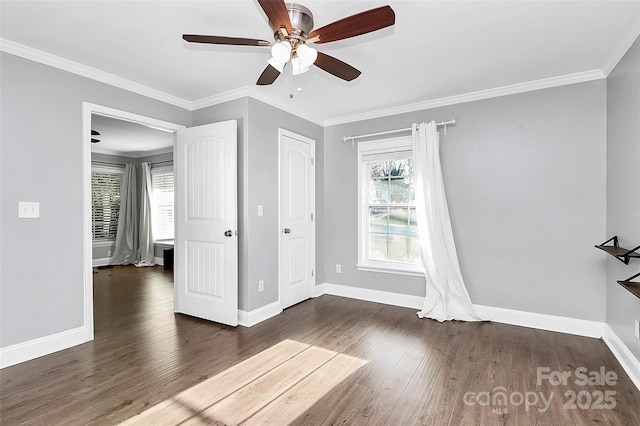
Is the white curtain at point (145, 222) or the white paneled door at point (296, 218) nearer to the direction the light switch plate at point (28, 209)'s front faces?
the white paneled door

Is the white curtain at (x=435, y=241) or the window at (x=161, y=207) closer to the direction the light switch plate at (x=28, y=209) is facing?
the white curtain

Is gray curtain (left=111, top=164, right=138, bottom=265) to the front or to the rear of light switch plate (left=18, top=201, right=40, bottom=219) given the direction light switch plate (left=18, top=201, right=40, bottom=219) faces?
to the rear

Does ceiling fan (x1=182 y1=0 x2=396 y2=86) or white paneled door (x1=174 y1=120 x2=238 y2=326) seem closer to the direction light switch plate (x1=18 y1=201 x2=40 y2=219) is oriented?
the ceiling fan

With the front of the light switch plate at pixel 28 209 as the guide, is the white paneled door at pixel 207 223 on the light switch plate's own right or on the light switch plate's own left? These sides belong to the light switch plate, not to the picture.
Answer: on the light switch plate's own left

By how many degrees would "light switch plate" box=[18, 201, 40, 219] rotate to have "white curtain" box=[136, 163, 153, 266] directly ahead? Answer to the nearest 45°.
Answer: approximately 135° to its left

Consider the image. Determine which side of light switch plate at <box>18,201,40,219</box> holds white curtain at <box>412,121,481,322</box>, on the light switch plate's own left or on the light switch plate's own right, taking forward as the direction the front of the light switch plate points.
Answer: on the light switch plate's own left

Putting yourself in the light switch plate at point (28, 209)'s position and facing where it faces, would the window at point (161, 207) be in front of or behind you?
behind

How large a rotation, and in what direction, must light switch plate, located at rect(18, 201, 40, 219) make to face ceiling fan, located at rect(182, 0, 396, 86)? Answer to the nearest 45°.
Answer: approximately 45° to its left

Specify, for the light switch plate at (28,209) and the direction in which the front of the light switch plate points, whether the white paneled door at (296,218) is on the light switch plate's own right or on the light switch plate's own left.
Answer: on the light switch plate's own left
